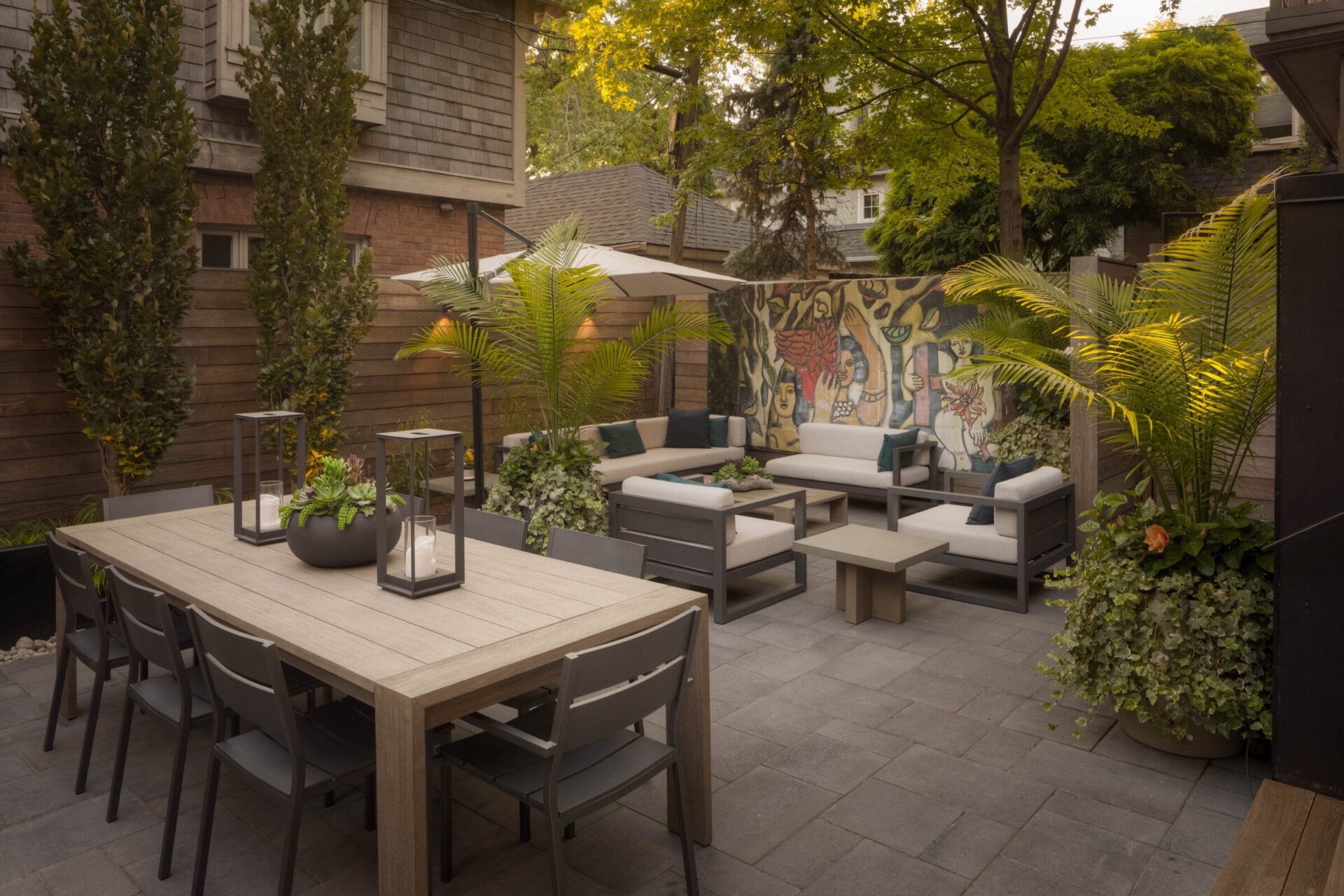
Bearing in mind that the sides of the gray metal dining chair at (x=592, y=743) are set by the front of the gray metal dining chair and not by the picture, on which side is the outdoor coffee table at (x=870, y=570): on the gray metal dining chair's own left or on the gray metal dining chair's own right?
on the gray metal dining chair's own right

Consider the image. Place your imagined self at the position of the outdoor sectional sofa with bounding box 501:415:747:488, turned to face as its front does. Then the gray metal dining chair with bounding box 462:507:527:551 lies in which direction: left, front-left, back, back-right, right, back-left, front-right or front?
front-right

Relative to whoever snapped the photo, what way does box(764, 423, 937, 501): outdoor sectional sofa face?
facing the viewer and to the left of the viewer

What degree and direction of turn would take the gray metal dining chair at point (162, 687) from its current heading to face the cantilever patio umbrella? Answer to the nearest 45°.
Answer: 0° — it already faces it

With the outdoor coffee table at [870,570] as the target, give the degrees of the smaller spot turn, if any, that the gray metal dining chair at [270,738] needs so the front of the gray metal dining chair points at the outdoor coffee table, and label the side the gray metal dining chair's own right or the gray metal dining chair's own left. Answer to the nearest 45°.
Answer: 0° — it already faces it

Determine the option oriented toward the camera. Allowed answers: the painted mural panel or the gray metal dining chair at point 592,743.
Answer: the painted mural panel

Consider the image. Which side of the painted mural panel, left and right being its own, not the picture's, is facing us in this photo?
front

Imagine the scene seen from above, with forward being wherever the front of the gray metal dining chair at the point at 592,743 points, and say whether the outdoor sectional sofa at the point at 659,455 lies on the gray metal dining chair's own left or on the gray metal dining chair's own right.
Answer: on the gray metal dining chair's own right

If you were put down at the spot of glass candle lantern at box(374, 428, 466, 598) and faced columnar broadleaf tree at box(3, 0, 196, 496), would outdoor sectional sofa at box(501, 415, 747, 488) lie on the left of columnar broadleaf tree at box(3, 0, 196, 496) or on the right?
right

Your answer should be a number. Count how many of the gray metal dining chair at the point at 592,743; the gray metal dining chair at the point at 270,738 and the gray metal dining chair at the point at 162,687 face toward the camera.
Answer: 0

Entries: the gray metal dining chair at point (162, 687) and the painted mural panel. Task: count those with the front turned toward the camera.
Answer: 1

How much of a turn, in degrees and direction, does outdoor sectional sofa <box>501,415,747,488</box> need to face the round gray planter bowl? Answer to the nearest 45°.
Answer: approximately 45° to its right

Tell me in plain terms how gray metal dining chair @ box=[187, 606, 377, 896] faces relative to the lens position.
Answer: facing away from the viewer and to the right of the viewer
